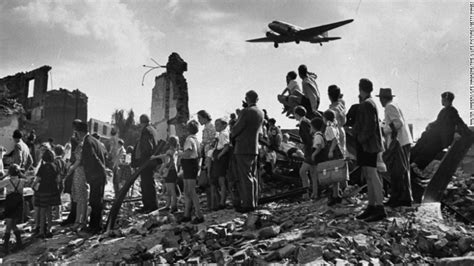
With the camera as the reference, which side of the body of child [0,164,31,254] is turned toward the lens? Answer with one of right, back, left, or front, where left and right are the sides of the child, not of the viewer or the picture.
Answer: back

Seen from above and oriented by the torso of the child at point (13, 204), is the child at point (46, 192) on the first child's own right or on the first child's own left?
on the first child's own right

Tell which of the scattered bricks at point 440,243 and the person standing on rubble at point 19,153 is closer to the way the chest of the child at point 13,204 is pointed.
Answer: the person standing on rubble

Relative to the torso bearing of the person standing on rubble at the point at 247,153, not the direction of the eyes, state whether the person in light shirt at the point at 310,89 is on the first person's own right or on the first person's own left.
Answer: on the first person's own right

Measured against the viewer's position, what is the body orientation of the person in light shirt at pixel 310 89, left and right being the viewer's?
facing away from the viewer and to the left of the viewer
